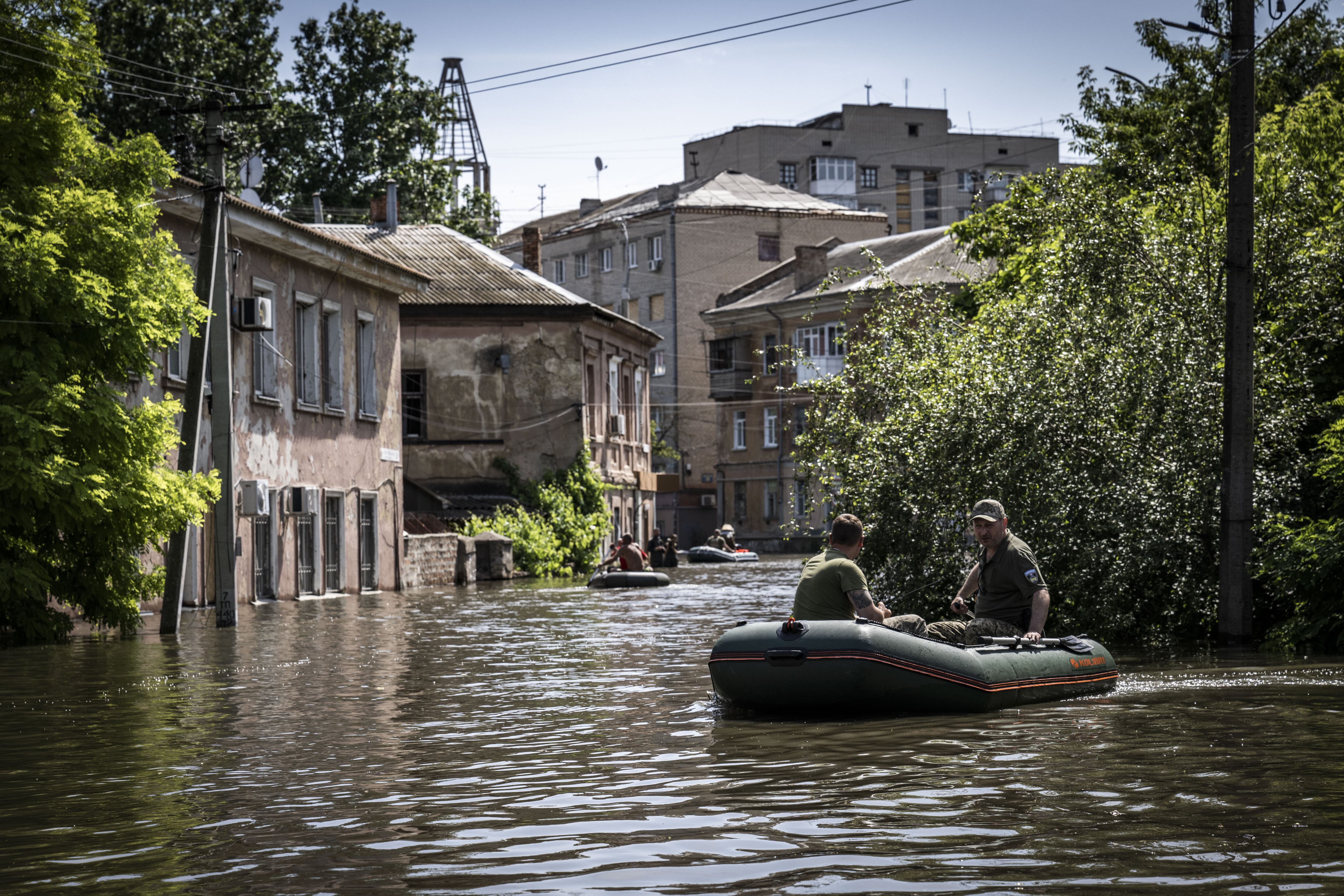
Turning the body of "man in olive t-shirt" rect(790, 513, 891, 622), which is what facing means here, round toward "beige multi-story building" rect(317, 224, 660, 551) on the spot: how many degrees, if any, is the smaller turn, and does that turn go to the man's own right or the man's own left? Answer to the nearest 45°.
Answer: approximately 45° to the man's own left

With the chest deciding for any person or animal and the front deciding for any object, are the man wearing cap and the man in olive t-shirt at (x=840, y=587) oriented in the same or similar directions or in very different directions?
very different directions

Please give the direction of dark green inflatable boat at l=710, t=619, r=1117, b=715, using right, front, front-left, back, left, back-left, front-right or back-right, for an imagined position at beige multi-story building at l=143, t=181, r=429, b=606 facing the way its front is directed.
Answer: front-right

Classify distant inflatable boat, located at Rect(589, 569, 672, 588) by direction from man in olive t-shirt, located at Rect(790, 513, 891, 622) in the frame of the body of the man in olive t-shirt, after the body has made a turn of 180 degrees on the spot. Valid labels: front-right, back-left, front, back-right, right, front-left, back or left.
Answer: back-right

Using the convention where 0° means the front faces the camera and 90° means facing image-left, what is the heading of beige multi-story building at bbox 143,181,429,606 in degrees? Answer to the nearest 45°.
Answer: approximately 315°

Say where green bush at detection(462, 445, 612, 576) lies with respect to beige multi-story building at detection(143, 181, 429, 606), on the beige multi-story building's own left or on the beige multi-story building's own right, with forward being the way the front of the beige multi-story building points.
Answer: on the beige multi-story building's own left

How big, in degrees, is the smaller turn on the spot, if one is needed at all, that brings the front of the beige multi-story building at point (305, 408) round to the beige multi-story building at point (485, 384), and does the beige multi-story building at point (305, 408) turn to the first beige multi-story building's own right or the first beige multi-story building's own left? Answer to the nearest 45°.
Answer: approximately 135° to the first beige multi-story building's own left

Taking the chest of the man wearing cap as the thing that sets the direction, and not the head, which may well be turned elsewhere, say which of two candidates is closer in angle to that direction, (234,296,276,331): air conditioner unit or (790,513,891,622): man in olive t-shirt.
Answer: the man in olive t-shirt

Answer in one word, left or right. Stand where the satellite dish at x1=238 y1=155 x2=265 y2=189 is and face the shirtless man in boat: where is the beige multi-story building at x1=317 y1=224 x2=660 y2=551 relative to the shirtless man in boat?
left

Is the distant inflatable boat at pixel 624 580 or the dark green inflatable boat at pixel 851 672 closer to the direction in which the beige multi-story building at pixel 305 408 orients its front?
the dark green inflatable boat

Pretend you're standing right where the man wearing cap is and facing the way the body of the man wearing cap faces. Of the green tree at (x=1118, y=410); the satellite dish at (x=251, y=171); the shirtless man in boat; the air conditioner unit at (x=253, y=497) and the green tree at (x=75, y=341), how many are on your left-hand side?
0

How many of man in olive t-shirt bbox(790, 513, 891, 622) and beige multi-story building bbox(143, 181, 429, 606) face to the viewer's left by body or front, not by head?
0

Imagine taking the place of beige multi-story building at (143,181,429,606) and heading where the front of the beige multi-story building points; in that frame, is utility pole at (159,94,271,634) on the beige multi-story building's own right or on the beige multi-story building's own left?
on the beige multi-story building's own right

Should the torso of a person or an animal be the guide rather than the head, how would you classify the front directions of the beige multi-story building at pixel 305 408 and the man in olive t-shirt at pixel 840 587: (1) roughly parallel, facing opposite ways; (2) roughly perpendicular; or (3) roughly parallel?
roughly perpendicular

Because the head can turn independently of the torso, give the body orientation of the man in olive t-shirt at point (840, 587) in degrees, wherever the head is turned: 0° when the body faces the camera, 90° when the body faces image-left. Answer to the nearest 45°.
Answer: approximately 225°

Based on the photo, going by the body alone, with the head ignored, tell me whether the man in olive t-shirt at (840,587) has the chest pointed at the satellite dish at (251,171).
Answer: no

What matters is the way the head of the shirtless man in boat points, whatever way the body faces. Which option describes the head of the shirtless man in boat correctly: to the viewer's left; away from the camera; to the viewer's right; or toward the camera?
away from the camera

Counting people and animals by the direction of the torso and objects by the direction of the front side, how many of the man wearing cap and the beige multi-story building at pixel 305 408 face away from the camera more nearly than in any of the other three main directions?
0

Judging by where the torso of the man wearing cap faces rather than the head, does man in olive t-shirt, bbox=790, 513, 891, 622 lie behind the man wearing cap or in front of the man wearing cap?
in front

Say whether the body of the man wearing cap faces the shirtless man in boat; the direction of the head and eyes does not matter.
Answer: no

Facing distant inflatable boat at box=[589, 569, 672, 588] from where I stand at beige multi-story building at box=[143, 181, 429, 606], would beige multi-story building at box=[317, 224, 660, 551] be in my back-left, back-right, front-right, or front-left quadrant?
front-left

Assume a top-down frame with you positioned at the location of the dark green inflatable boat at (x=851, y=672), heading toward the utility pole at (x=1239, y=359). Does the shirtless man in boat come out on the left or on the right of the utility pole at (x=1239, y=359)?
left

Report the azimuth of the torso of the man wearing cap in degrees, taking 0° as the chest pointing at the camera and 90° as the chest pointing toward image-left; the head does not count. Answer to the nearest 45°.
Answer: approximately 45°
